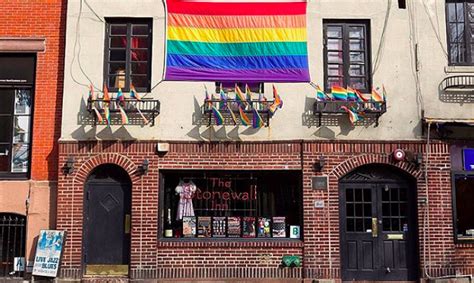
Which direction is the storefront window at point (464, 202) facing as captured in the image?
toward the camera

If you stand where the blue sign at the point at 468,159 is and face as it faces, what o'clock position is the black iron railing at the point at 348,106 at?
The black iron railing is roughly at 2 o'clock from the blue sign.

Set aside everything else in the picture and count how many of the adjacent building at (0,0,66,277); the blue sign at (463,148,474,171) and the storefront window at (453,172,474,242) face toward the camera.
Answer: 3

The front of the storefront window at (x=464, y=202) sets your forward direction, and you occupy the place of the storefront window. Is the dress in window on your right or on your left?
on your right

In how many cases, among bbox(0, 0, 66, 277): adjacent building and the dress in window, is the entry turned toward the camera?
2

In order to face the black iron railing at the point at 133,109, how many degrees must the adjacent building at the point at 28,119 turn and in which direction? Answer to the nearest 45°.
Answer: approximately 45° to its left

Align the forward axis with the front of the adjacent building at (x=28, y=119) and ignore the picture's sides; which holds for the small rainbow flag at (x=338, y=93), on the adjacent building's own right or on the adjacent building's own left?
on the adjacent building's own left

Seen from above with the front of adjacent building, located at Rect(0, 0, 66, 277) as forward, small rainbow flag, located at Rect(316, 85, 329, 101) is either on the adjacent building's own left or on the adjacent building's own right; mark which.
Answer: on the adjacent building's own left

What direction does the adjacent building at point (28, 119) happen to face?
toward the camera

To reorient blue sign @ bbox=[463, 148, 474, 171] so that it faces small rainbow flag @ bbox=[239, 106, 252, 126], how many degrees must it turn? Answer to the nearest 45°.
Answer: approximately 45° to its right

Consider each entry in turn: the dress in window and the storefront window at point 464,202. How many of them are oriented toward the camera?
2

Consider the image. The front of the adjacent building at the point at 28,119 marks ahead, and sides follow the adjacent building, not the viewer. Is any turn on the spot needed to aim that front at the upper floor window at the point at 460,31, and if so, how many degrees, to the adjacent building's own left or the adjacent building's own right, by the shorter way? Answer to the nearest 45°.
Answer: approximately 90° to the adjacent building's own left
